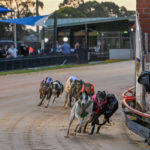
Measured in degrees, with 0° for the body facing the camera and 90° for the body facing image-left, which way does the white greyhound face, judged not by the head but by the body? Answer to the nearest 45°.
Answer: approximately 0°

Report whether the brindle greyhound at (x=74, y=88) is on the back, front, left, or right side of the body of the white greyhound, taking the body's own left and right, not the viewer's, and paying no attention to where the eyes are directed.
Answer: back

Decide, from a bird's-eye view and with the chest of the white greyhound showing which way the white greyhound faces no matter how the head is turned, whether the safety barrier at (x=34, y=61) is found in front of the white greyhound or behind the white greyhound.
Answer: behind

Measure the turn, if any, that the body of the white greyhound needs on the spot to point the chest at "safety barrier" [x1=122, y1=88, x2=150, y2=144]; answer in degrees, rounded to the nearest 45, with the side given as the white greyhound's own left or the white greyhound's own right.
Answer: approximately 45° to the white greyhound's own left
